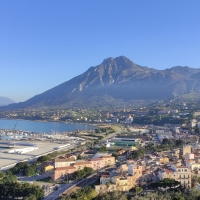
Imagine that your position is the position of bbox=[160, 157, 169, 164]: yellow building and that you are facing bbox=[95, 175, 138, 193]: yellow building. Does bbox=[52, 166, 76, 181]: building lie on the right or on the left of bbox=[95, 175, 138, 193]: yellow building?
right

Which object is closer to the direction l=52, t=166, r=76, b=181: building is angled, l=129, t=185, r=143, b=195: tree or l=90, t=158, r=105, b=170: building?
the tree

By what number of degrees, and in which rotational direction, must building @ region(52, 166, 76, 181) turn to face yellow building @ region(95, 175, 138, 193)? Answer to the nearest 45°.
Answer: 0° — it already faces it

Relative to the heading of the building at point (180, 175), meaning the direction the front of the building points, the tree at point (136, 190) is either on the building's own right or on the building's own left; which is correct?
on the building's own right

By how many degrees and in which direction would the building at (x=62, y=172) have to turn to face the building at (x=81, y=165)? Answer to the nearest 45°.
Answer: approximately 90° to its left

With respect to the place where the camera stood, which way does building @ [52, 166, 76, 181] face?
facing the viewer and to the right of the viewer

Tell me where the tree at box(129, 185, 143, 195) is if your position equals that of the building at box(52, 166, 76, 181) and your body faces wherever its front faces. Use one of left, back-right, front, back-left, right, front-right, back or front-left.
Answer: front

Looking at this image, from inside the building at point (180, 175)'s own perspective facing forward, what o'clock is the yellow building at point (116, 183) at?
The yellow building is roughly at 2 o'clock from the building.

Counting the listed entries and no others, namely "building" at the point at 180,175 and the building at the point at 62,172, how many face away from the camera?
0

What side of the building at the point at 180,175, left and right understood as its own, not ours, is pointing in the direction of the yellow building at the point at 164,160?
back

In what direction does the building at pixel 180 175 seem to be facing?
toward the camera

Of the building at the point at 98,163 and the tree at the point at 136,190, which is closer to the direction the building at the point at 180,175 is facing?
the tree

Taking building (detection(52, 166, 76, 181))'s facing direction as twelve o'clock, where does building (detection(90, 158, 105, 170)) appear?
building (detection(90, 158, 105, 170)) is roughly at 9 o'clock from building (detection(52, 166, 76, 181)).
